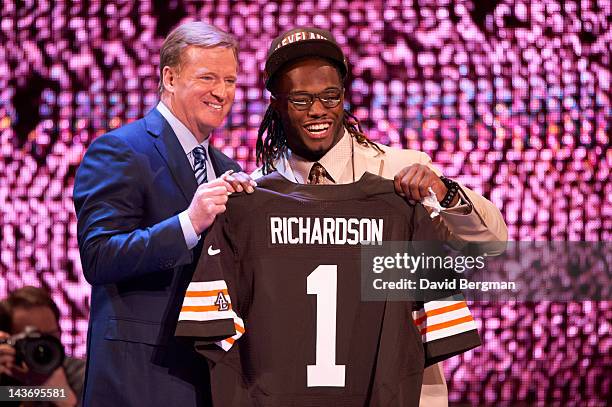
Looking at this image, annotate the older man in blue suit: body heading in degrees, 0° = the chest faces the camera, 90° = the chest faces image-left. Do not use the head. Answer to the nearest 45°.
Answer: approximately 315°

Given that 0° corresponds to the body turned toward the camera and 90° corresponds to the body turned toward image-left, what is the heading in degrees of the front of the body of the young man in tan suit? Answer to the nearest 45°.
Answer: approximately 0°
